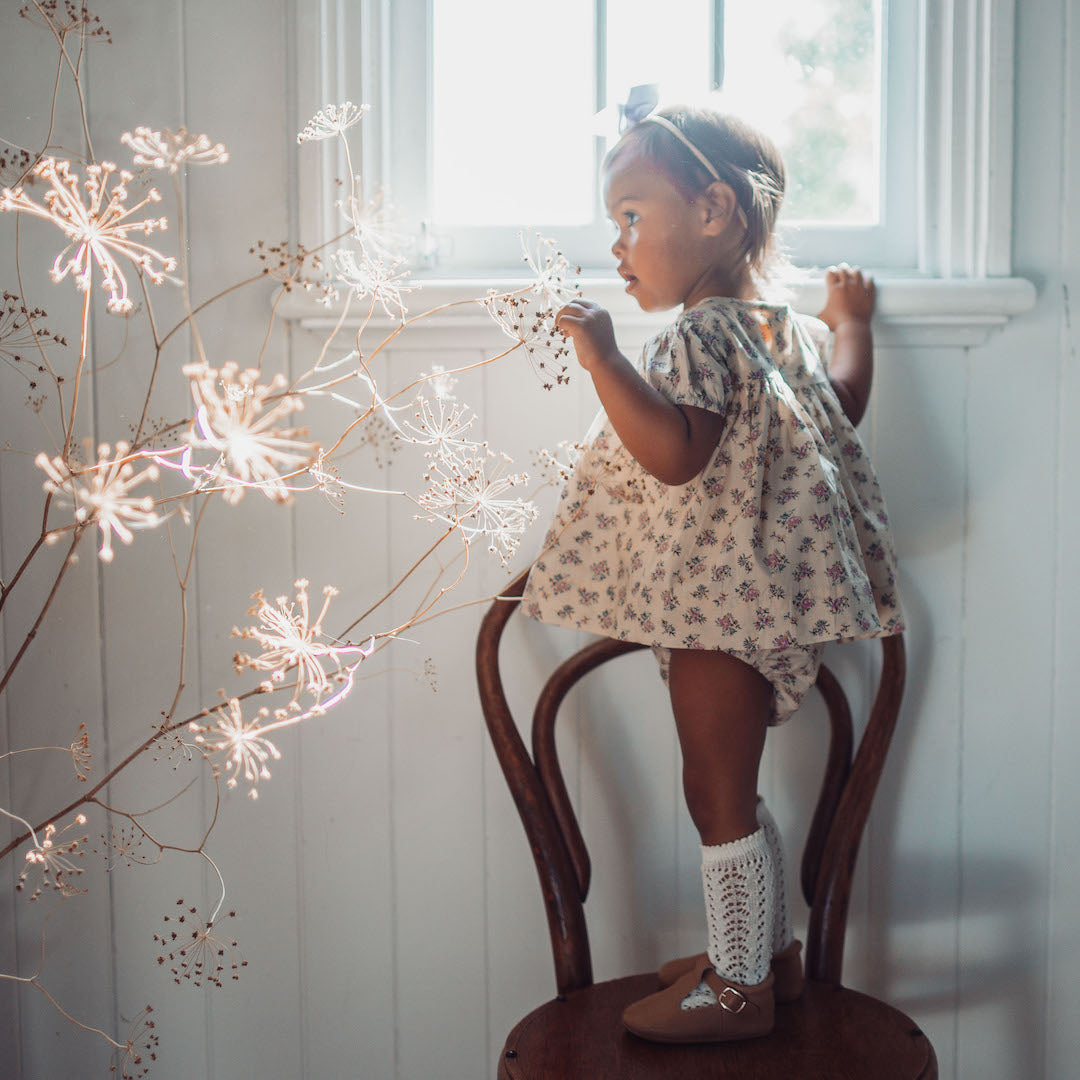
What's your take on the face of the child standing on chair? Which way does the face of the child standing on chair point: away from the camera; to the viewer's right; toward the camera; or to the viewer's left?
to the viewer's left

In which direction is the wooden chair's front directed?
toward the camera
